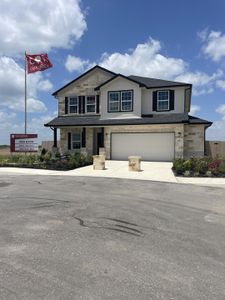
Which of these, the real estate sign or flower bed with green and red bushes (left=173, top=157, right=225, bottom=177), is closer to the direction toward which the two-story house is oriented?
the flower bed with green and red bushes

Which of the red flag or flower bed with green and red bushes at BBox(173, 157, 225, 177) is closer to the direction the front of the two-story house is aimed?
the flower bed with green and red bushes

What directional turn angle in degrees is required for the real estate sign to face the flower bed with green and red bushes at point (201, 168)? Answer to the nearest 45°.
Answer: approximately 45° to its left

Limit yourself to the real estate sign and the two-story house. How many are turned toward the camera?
2

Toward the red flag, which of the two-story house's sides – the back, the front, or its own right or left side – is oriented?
right

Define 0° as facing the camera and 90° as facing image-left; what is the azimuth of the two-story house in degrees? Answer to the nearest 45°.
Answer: approximately 0°

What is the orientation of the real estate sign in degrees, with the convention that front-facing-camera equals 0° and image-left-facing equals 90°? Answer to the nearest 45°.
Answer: approximately 0°
